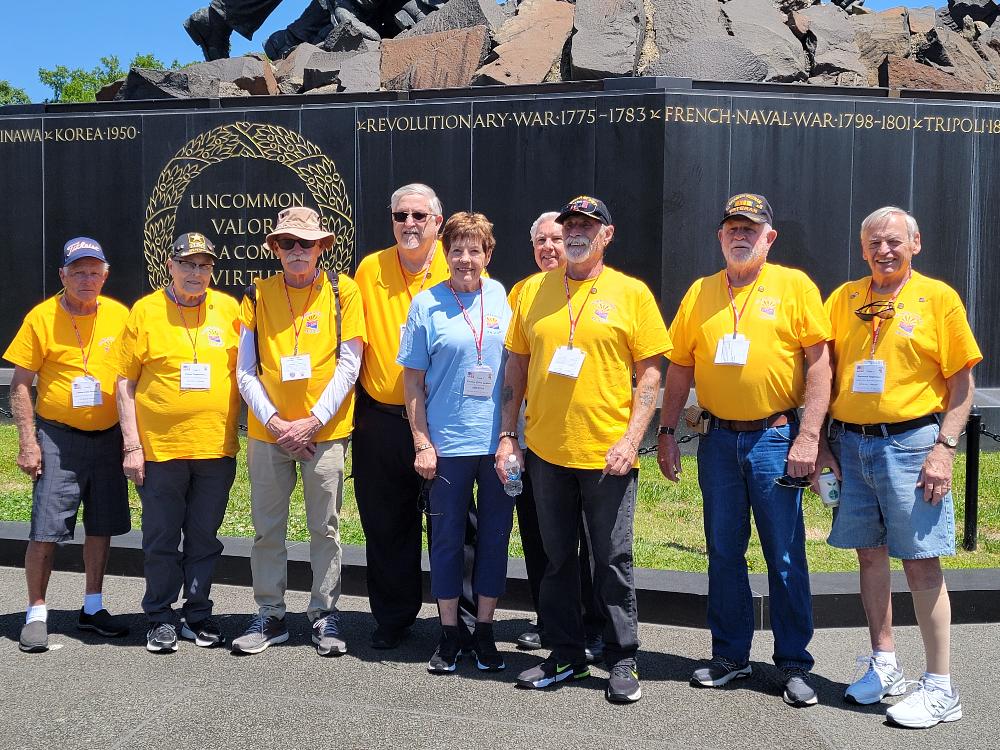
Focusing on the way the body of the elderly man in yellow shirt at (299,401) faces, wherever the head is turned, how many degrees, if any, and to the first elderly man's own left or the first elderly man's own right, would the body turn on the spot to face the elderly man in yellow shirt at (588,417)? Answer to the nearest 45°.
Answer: approximately 45° to the first elderly man's own left

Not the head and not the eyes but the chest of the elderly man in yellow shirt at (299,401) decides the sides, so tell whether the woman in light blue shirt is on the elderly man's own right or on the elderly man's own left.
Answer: on the elderly man's own left

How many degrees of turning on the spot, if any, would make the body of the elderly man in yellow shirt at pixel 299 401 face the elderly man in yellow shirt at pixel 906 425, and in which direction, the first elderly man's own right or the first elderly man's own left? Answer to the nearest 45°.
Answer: approximately 45° to the first elderly man's own left

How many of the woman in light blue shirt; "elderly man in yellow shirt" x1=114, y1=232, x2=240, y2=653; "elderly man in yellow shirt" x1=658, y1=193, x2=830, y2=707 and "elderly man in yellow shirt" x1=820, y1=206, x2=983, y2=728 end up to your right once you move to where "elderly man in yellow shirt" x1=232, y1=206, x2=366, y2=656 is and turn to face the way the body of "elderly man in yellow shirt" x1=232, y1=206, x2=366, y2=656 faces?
1

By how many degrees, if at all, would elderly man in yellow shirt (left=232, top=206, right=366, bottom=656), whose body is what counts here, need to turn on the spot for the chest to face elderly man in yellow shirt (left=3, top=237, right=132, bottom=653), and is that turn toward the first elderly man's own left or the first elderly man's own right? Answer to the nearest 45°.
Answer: approximately 90° to the first elderly man's own right

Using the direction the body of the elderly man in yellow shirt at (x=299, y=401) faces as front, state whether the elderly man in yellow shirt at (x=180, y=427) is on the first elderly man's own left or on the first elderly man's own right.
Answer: on the first elderly man's own right

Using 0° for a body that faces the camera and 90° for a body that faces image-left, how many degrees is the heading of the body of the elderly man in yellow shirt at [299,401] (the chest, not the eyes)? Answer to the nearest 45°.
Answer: approximately 0°

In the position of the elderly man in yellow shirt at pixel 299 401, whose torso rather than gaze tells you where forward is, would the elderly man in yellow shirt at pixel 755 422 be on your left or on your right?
on your left
